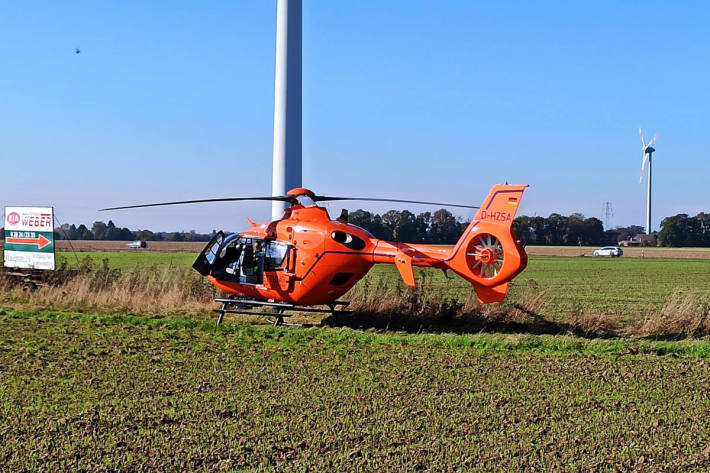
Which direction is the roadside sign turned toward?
toward the camera

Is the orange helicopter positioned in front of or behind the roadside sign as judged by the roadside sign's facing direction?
in front
